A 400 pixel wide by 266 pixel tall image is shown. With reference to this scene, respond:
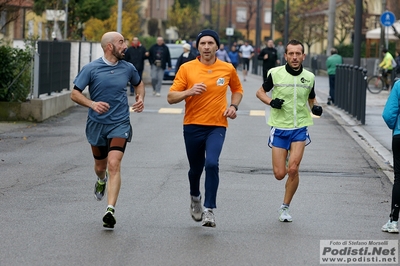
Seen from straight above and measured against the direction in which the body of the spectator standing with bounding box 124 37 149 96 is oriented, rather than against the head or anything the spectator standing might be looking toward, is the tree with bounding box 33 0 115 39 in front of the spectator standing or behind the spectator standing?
behind

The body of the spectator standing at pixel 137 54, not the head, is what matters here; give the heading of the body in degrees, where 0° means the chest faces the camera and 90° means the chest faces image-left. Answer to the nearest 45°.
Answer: approximately 0°

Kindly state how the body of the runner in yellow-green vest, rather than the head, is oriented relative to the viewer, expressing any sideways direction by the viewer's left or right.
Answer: facing the viewer

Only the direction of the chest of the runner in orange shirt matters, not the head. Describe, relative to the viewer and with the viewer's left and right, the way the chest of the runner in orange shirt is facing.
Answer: facing the viewer

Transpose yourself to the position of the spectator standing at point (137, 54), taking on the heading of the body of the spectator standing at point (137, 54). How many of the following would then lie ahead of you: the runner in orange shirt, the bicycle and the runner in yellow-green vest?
2

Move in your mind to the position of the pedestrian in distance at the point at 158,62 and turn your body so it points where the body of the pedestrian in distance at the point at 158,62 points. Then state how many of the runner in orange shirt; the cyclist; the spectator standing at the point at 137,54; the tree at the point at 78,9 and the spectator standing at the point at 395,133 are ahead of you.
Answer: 2

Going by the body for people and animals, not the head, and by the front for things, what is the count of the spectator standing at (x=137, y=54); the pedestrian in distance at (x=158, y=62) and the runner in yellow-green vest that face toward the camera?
3

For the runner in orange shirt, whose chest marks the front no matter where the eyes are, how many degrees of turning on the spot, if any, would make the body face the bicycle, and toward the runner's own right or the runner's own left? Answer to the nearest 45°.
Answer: approximately 180°

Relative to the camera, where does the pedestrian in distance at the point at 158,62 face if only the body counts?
toward the camera

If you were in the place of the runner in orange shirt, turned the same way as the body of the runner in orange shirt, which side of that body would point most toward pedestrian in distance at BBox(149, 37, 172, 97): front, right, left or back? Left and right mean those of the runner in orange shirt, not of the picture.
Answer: back
